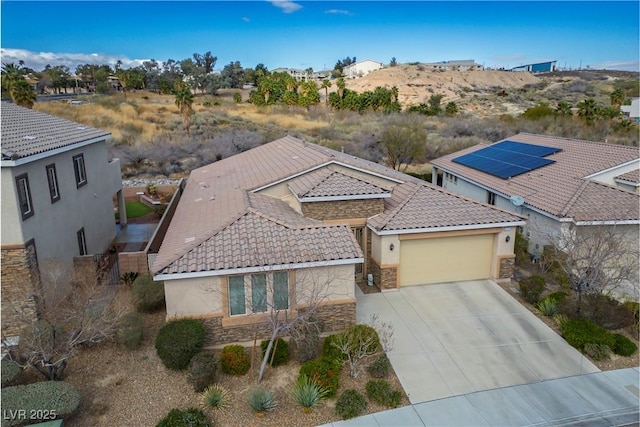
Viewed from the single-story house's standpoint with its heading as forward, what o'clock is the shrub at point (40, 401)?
The shrub is roughly at 1 o'clock from the single-story house.

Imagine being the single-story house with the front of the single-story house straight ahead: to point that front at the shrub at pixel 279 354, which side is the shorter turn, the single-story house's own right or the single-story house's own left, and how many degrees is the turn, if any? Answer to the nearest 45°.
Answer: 0° — it already faces it

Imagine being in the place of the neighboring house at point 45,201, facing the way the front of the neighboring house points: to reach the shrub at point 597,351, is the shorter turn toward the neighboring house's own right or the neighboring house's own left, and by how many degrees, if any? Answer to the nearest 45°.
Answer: approximately 90° to the neighboring house's own left

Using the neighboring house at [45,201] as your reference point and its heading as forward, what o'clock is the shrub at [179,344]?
The shrub is roughly at 10 o'clock from the neighboring house.

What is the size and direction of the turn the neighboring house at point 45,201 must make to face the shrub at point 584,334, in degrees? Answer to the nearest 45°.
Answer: approximately 90° to its left

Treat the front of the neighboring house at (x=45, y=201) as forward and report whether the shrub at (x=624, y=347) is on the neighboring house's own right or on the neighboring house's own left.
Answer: on the neighboring house's own left

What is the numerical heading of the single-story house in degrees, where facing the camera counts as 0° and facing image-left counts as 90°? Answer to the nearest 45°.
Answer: approximately 0°

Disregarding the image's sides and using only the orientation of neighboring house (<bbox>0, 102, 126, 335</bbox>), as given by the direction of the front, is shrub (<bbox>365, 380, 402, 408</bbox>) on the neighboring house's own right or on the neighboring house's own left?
on the neighboring house's own left

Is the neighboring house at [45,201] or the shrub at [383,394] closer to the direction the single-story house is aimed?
the shrub

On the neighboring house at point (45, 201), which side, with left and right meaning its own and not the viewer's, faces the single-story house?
left
